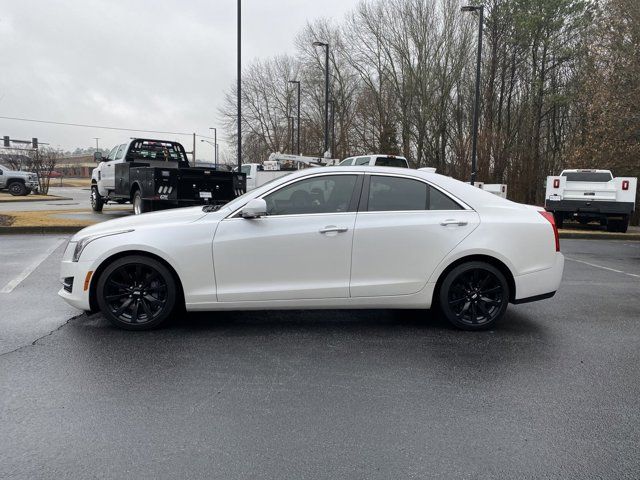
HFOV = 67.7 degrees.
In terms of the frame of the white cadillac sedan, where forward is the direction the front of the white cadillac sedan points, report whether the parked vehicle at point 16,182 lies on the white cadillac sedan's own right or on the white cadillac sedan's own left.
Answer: on the white cadillac sedan's own right

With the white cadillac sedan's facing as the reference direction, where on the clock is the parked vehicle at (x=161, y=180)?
The parked vehicle is roughly at 2 o'clock from the white cadillac sedan.

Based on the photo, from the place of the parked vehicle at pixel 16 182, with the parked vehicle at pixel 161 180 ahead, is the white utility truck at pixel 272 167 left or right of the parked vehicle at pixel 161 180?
left

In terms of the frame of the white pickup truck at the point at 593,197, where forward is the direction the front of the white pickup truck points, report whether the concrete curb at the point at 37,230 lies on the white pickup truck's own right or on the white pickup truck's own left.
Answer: on the white pickup truck's own left

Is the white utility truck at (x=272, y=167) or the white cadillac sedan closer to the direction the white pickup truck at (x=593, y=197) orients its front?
the white utility truck

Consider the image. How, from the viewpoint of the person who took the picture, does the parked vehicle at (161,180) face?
facing away from the viewer and to the left of the viewer

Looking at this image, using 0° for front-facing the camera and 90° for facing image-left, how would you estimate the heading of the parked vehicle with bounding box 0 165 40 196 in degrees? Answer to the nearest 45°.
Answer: approximately 315°

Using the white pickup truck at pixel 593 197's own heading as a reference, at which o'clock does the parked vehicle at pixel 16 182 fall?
The parked vehicle is roughly at 9 o'clock from the white pickup truck.

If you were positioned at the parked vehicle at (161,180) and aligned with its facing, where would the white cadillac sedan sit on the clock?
The white cadillac sedan is roughly at 7 o'clock from the parked vehicle.

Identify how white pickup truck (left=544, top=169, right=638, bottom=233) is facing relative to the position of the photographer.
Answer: facing away from the viewer

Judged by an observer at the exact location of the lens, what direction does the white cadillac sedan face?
facing to the left of the viewer

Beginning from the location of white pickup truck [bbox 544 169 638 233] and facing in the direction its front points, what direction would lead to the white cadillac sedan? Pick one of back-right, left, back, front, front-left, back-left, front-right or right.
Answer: back
